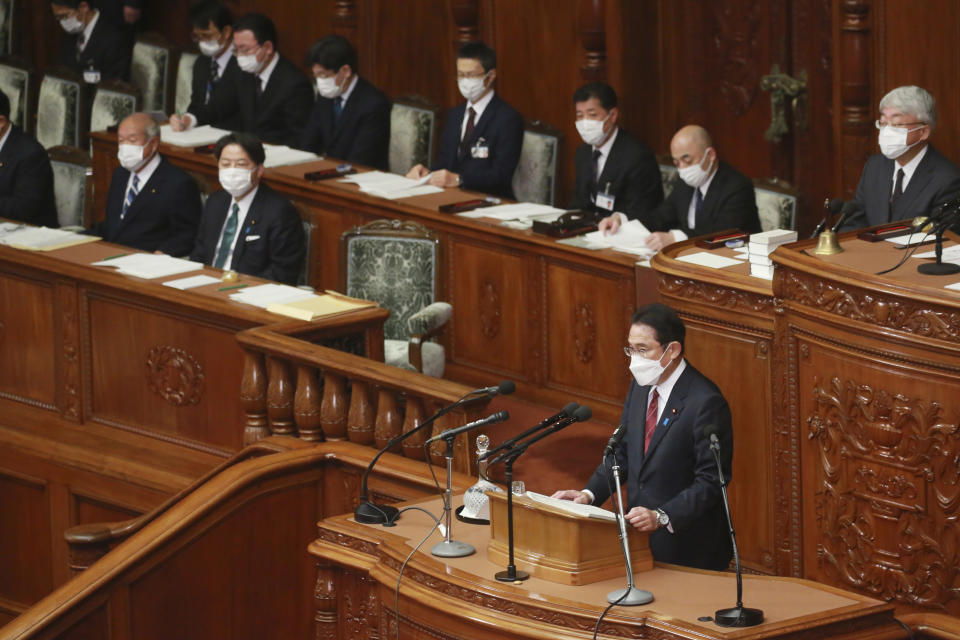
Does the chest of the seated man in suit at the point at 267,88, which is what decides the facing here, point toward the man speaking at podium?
no

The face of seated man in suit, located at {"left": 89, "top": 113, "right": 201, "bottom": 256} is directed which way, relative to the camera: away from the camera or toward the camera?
toward the camera

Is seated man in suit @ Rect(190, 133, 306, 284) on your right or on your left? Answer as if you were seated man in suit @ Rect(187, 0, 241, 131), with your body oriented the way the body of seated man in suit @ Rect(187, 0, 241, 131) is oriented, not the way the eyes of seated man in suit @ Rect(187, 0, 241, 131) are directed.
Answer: on your left

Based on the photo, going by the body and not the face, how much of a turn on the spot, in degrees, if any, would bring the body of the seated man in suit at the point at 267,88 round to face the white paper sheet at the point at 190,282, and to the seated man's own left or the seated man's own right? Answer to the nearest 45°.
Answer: approximately 45° to the seated man's own left

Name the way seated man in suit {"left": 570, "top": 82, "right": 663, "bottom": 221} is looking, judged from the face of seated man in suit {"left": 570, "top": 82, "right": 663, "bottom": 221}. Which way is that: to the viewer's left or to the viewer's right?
to the viewer's left

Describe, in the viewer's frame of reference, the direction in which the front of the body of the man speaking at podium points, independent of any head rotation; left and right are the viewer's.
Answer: facing the viewer and to the left of the viewer

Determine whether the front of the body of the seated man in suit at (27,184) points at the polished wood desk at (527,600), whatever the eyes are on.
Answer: no

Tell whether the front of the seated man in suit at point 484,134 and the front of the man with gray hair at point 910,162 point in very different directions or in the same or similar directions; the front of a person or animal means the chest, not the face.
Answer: same or similar directions

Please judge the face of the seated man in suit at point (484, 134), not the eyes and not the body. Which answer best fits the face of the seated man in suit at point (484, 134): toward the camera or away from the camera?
toward the camera

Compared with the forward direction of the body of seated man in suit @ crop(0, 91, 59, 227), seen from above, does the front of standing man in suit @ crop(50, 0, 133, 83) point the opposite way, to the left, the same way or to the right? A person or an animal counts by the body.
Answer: the same way

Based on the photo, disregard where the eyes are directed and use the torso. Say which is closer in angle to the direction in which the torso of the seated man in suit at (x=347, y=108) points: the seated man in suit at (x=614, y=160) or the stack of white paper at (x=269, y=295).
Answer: the stack of white paper

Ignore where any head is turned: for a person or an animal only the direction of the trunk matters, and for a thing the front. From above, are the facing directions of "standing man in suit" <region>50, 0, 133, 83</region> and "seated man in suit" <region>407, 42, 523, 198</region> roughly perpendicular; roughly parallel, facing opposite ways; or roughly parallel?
roughly parallel

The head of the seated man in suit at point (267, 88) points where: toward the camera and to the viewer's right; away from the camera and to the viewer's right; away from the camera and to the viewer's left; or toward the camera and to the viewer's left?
toward the camera and to the viewer's left

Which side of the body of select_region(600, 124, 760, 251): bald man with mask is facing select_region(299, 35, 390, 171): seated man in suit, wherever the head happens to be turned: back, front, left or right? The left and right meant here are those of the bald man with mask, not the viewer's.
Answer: right
